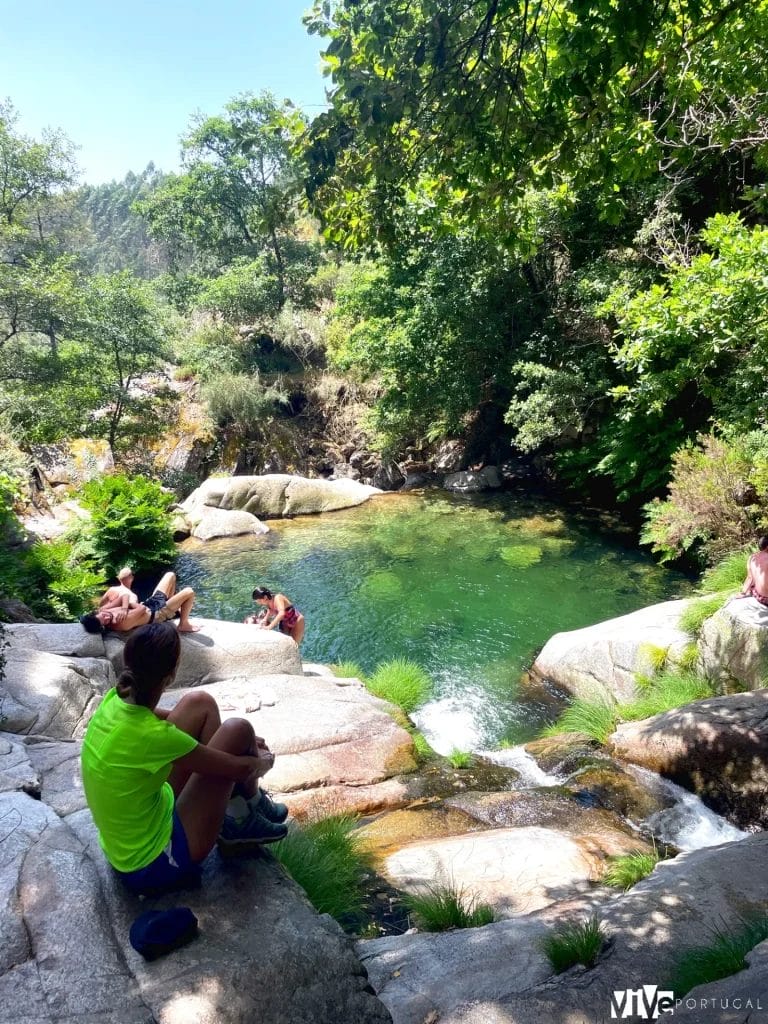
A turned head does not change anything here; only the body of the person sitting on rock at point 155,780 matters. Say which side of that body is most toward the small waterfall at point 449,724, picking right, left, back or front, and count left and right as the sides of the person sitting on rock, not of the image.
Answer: front

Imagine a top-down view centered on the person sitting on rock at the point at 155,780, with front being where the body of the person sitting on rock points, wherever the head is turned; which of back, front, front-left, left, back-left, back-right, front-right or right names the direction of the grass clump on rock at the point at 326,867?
front

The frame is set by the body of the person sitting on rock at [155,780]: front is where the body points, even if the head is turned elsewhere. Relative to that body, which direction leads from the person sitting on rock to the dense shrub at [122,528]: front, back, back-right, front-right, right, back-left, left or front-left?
front-left

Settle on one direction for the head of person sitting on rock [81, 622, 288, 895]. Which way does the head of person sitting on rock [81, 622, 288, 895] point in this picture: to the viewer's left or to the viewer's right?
to the viewer's right

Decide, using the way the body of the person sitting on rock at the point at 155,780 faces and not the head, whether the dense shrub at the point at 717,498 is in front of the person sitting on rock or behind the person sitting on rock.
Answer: in front

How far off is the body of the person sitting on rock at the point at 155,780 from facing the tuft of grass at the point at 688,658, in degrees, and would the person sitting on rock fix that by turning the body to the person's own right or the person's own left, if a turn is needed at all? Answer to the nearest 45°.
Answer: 0° — they already face it

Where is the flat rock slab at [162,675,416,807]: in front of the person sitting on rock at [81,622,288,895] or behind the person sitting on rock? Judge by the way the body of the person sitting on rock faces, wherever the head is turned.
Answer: in front

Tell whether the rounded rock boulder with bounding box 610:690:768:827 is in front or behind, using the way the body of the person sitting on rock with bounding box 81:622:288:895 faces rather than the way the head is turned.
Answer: in front

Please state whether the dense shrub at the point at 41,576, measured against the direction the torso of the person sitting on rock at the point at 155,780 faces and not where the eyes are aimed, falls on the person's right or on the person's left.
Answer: on the person's left

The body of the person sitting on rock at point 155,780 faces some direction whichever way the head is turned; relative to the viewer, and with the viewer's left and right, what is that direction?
facing away from the viewer and to the right of the viewer

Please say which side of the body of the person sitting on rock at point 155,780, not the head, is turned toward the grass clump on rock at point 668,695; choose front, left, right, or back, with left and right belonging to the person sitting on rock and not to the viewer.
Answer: front
